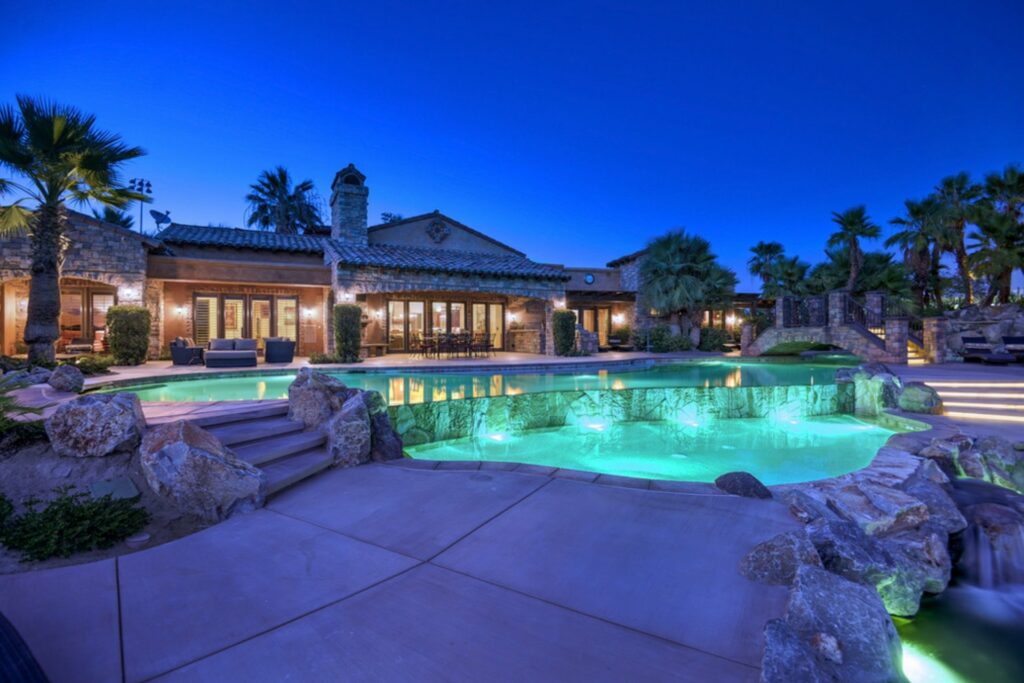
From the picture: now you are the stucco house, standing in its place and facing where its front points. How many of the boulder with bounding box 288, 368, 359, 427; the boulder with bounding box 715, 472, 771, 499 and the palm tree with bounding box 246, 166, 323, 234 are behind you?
1

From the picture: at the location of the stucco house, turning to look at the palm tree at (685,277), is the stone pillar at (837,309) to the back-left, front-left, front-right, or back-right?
front-right

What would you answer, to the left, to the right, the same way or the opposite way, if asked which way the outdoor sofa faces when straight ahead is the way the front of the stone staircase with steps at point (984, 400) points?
to the left

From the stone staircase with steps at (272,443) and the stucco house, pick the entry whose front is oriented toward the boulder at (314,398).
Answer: the stucco house

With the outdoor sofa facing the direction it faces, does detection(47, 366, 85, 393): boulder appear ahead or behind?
ahead

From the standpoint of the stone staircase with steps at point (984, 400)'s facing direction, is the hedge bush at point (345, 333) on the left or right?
on its right

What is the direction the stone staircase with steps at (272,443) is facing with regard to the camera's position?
facing the viewer and to the right of the viewer

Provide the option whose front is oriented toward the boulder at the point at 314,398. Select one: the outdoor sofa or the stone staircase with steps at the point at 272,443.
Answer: the outdoor sofa

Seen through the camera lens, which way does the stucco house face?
facing the viewer

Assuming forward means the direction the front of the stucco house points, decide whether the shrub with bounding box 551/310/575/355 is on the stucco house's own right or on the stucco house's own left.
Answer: on the stucco house's own left

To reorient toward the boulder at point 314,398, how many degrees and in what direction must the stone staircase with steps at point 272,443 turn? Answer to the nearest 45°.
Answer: approximately 90° to its left

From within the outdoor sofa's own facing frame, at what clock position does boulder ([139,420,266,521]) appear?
The boulder is roughly at 12 o'clock from the outdoor sofa.

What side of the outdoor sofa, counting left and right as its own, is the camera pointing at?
front
